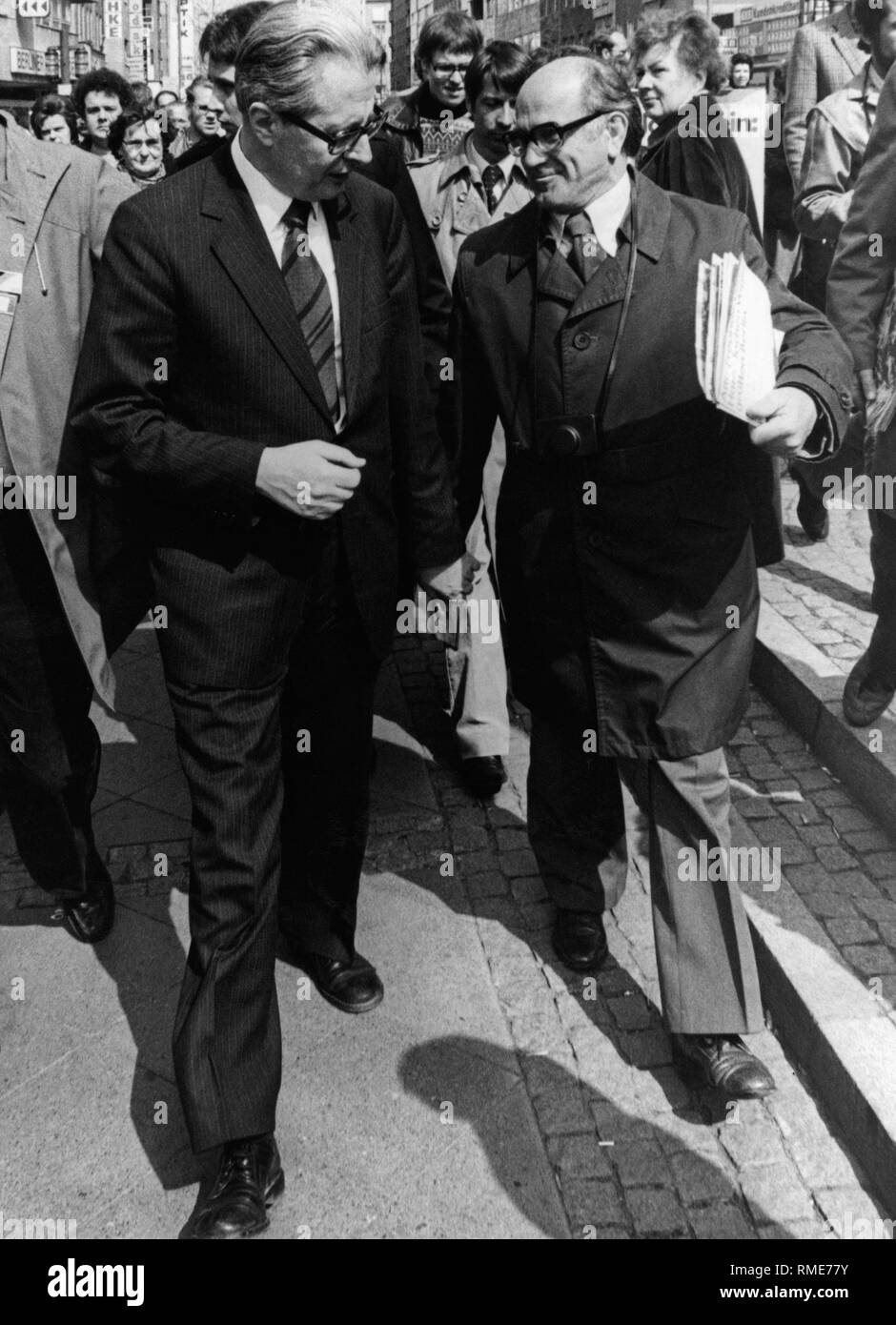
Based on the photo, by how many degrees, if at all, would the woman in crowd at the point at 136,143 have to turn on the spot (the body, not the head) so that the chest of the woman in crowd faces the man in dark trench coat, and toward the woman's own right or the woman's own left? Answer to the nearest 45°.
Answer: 0° — they already face them

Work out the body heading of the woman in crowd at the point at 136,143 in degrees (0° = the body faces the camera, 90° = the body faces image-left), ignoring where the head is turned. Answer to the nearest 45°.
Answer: approximately 0°

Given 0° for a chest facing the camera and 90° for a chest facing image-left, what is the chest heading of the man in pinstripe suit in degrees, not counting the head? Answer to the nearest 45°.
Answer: approximately 315°

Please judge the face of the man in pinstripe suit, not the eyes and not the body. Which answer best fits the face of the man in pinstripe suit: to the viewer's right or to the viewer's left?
to the viewer's right

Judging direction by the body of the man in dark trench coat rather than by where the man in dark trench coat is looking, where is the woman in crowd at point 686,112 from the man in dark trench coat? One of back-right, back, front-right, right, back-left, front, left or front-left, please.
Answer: back

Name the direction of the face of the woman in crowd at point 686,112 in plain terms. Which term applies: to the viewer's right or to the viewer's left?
to the viewer's left

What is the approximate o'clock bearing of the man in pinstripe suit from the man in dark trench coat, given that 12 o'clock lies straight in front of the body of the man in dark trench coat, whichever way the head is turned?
The man in pinstripe suit is roughly at 2 o'clock from the man in dark trench coat.

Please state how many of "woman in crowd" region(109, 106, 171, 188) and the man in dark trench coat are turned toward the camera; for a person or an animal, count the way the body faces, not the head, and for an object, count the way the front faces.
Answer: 2

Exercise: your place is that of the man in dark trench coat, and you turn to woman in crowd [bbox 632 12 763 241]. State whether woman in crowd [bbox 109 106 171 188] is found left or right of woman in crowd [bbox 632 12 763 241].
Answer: left

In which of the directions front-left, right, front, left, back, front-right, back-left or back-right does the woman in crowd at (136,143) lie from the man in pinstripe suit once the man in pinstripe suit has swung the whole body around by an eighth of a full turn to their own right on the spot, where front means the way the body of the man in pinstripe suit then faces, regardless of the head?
back

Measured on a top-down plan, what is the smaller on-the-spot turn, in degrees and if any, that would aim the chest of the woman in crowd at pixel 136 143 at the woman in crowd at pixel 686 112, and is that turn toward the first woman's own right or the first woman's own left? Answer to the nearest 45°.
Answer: approximately 45° to the first woman's own left

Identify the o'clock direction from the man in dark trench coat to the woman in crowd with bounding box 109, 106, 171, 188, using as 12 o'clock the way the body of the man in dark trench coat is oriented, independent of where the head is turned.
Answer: The woman in crowd is roughly at 5 o'clock from the man in dark trench coat.
